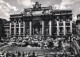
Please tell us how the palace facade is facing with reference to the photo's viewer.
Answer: facing the viewer
